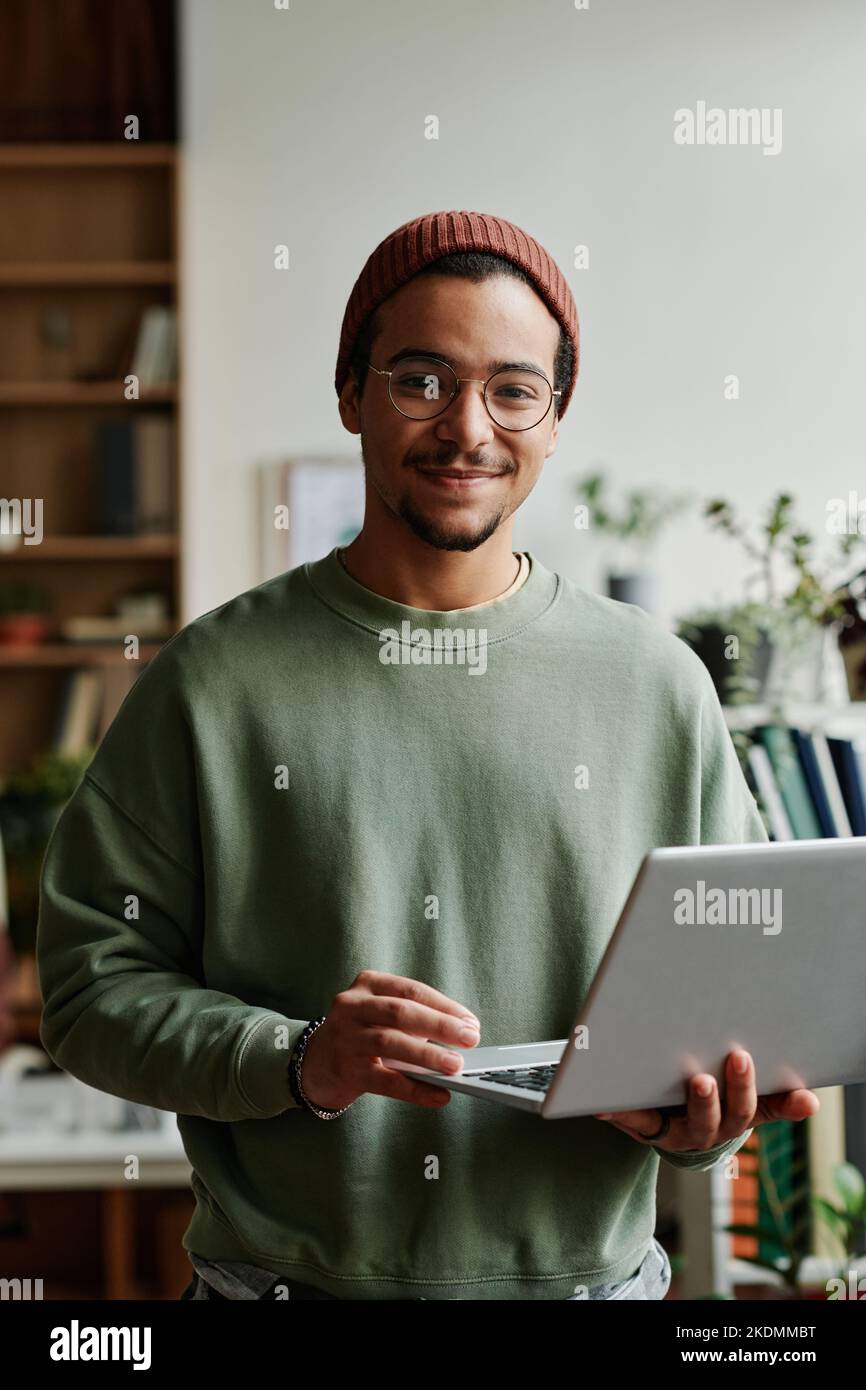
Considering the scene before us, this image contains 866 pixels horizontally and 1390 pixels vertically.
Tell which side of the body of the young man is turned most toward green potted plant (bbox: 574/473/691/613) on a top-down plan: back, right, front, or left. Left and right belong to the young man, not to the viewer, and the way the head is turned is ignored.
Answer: back

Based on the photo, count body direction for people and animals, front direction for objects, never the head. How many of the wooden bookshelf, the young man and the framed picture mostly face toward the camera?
3

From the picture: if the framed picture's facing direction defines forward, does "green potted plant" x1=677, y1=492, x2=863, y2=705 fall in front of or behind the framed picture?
in front

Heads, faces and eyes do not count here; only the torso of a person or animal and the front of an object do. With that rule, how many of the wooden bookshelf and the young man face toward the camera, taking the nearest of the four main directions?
2

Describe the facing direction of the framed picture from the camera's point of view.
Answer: facing the viewer

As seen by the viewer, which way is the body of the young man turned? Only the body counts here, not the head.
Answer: toward the camera

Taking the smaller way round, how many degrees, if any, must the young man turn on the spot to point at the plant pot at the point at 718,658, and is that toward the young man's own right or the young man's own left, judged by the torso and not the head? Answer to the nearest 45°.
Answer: approximately 180°
